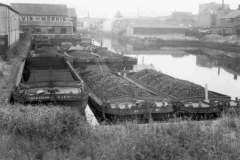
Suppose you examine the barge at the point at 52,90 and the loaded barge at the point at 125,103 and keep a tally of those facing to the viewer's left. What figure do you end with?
0
